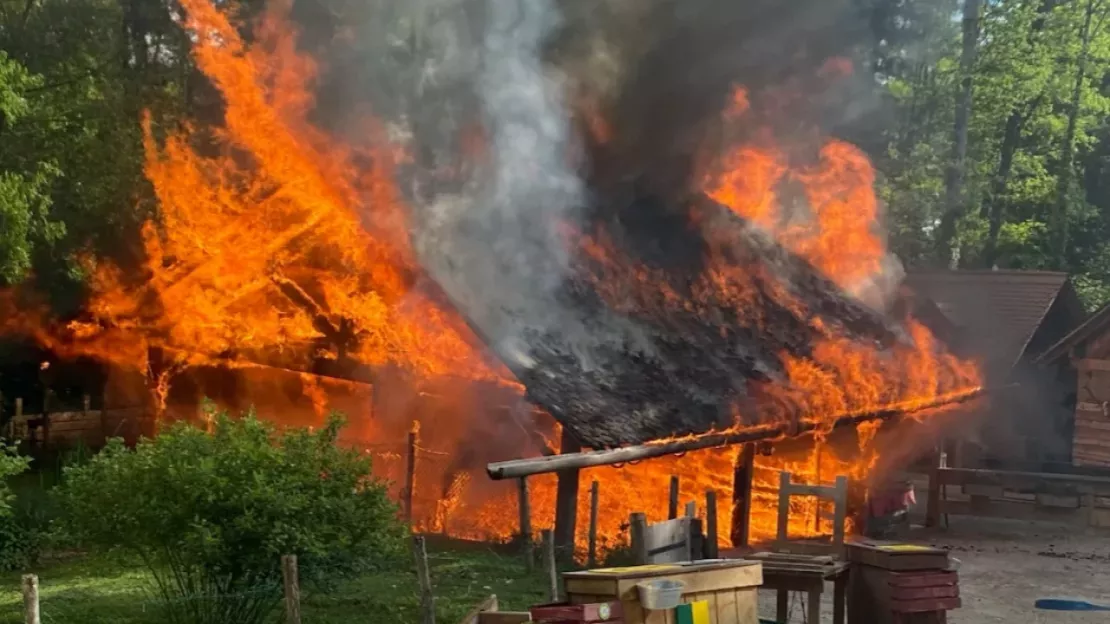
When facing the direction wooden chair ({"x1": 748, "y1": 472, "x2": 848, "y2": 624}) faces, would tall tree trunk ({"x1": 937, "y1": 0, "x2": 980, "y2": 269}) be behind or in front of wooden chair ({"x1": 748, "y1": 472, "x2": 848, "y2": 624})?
behind

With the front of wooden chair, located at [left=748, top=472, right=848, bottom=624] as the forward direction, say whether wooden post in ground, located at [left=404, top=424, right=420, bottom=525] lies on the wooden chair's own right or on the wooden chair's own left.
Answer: on the wooden chair's own right

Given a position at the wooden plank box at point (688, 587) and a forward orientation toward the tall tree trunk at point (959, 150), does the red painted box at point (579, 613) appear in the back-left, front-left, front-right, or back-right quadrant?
back-left

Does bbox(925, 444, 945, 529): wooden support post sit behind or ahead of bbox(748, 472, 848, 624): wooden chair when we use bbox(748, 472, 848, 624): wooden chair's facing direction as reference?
behind

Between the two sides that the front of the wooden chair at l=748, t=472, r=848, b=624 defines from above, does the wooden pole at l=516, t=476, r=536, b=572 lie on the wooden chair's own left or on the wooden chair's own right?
on the wooden chair's own right

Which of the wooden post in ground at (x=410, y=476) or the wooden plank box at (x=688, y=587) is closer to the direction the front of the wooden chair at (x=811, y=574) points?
the wooden plank box

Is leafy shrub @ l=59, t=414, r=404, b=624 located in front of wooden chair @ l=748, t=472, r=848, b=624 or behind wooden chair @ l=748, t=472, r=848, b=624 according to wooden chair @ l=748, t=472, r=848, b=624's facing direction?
in front

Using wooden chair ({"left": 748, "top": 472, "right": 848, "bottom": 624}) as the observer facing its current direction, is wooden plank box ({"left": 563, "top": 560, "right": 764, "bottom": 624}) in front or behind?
in front
